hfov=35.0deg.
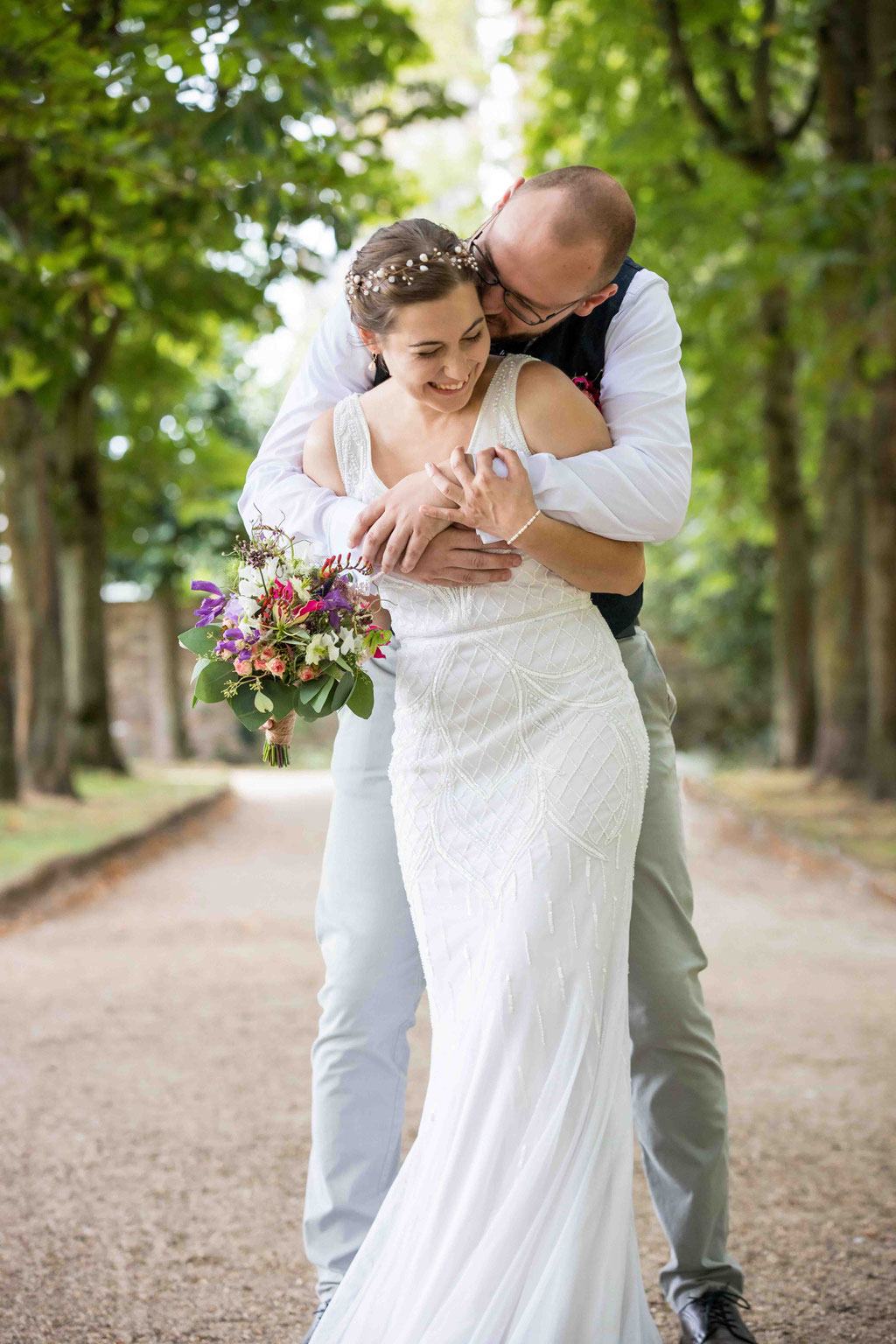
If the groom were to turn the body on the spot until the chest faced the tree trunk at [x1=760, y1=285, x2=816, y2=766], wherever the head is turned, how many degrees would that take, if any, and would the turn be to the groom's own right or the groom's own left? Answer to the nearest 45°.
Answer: approximately 180°

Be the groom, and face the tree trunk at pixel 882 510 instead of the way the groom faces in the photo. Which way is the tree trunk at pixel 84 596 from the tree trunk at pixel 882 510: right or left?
left

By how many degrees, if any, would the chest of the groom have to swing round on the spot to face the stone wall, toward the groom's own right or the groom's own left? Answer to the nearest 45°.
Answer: approximately 180°

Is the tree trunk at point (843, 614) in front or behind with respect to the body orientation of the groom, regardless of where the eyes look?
behind

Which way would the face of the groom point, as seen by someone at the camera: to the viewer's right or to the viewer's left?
to the viewer's left

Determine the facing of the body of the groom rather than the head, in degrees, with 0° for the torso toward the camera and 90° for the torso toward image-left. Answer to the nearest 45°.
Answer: approximately 0°

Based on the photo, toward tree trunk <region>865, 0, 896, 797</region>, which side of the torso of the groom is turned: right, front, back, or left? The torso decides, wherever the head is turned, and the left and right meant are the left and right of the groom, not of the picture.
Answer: back

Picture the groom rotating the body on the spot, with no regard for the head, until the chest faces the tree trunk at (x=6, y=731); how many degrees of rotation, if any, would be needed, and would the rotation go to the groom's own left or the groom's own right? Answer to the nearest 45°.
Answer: approximately 135° to the groom's own right

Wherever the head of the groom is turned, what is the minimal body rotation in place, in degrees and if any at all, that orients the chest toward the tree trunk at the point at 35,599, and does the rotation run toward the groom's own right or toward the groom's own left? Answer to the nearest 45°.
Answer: approximately 135° to the groom's own right
